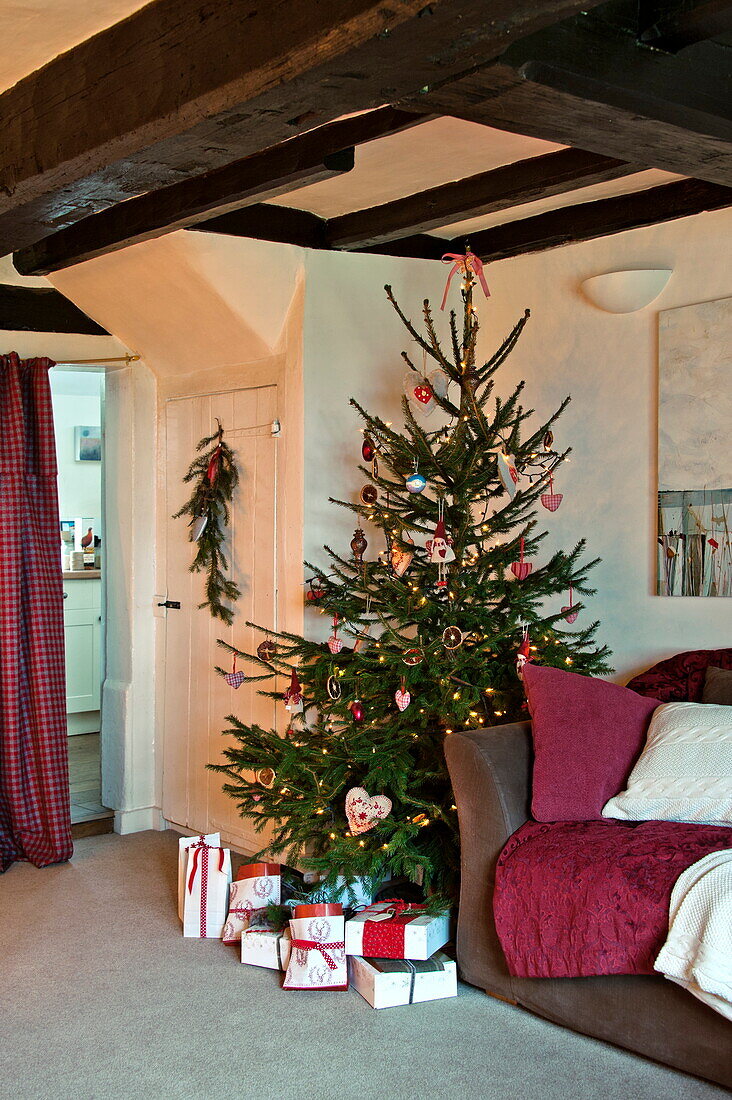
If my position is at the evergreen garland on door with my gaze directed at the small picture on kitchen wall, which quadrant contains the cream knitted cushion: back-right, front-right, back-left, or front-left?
back-right

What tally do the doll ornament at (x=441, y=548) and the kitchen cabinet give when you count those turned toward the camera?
2

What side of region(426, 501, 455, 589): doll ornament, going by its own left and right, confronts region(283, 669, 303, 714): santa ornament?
right

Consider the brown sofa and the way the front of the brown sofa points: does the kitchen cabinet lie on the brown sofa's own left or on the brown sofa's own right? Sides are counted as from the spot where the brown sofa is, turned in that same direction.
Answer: on the brown sofa's own right

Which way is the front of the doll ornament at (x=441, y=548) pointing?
toward the camera

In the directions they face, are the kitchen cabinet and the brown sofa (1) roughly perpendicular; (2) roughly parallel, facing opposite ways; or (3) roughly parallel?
roughly perpendicular

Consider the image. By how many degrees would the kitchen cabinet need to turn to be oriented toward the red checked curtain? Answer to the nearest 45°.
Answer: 0° — it already faces it

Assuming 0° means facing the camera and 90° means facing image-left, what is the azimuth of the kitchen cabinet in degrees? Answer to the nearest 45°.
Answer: approximately 0°

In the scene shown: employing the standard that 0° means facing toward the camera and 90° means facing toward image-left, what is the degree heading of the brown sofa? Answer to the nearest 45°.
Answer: approximately 45°

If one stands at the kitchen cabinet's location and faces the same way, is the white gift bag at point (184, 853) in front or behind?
in front

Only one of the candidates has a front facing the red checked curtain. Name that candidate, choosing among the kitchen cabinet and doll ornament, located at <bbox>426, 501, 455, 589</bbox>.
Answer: the kitchen cabinet
